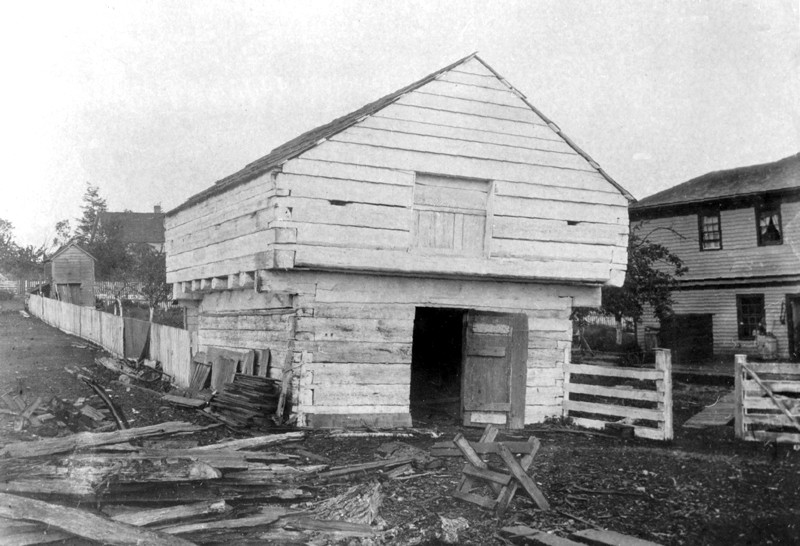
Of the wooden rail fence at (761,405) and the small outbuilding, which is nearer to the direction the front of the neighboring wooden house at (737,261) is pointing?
the wooden rail fence

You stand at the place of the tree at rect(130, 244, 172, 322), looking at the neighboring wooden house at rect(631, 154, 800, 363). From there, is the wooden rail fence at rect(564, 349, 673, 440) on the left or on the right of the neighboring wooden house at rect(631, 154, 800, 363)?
right

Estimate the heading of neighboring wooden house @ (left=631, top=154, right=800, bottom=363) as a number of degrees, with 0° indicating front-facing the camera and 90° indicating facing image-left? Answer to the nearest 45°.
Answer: approximately 0°

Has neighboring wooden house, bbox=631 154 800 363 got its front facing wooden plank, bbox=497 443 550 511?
yes

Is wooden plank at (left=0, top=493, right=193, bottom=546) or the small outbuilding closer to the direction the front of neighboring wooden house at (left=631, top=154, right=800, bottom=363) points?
the wooden plank

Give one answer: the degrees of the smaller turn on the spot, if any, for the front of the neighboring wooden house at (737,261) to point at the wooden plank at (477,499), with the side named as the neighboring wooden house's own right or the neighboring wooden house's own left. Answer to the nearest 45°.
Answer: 0° — it already faces it

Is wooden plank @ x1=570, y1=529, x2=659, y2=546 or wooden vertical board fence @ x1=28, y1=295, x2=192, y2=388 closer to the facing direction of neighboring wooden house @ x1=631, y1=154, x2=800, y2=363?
the wooden plank

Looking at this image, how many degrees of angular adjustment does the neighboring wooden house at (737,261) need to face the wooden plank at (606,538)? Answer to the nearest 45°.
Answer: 0° — it already faces it

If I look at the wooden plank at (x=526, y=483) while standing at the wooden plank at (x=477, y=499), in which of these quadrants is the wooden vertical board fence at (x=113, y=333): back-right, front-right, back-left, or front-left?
back-left

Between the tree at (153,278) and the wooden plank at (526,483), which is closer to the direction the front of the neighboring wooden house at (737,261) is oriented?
the wooden plank

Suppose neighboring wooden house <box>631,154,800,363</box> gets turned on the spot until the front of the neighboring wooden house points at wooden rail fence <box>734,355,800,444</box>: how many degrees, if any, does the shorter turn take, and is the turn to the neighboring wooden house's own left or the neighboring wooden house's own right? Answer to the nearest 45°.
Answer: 0° — it already faces it
